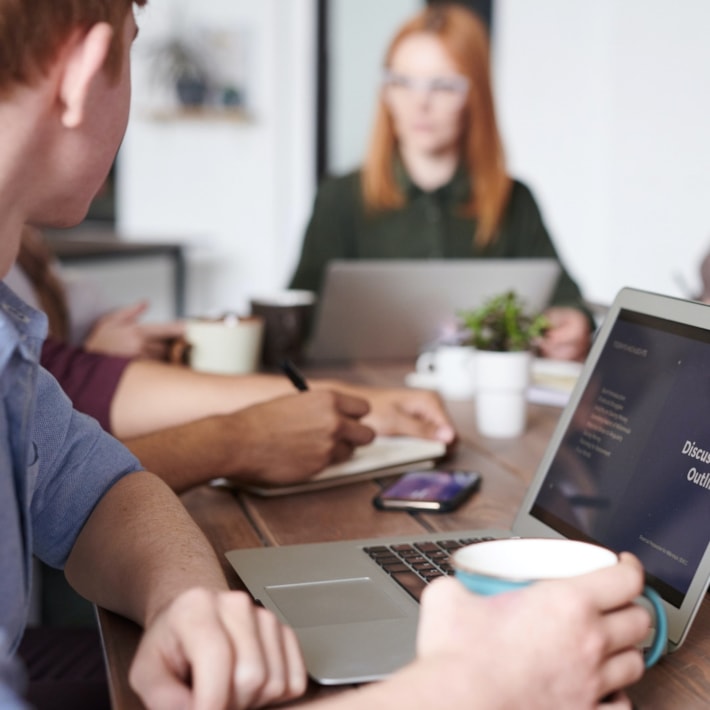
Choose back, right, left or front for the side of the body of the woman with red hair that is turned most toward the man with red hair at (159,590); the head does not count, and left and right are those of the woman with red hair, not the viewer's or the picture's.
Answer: front

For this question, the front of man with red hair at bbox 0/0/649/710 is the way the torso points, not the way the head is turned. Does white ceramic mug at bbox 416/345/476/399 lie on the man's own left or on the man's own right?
on the man's own left

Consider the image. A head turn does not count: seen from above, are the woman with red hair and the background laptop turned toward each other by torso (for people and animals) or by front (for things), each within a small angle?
yes

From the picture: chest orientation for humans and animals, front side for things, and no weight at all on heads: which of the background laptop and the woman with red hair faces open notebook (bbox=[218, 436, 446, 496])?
the woman with red hair

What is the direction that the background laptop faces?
away from the camera

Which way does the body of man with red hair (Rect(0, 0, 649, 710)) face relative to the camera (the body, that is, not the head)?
to the viewer's right

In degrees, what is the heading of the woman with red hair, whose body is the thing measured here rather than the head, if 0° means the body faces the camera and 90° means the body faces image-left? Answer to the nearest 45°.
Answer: approximately 0°

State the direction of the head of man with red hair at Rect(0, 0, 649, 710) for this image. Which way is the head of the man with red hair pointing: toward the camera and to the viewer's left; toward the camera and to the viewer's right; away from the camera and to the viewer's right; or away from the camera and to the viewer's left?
away from the camera and to the viewer's right

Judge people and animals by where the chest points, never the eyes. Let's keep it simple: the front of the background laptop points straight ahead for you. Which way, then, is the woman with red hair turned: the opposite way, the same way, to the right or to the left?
the opposite way

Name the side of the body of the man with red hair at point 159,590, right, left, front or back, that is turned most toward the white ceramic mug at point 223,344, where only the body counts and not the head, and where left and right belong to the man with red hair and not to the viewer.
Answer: left

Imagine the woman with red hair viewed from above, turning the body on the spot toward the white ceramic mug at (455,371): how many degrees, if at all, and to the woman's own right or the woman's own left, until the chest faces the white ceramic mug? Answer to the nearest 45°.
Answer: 0° — they already face it

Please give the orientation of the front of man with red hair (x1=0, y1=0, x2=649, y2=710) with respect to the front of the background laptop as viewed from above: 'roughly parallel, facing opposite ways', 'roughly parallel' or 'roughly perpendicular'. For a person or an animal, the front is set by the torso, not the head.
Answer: roughly perpendicular

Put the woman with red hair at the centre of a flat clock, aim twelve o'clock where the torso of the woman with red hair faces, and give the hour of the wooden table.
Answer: The wooden table is roughly at 12 o'clock from the woman with red hair.

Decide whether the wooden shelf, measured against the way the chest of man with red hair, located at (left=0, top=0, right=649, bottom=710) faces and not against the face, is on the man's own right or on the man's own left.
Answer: on the man's own left

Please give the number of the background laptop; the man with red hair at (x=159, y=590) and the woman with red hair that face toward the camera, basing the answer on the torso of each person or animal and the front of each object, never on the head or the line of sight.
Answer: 1

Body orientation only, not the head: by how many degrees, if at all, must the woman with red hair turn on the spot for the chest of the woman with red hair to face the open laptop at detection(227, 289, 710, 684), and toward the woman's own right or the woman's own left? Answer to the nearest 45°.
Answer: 0° — they already face it
